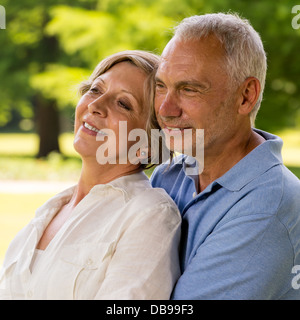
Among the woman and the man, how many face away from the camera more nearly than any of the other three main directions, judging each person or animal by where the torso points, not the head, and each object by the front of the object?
0

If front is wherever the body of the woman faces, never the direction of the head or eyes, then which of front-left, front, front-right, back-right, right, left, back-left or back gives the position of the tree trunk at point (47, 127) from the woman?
back-right

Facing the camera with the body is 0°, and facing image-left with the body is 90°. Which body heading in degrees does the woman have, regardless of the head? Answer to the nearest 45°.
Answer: approximately 45°

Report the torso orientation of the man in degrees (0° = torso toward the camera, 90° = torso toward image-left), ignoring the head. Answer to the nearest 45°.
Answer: approximately 45°

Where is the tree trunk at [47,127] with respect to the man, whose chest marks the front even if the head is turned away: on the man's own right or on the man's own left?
on the man's own right

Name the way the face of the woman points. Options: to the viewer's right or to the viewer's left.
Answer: to the viewer's left
